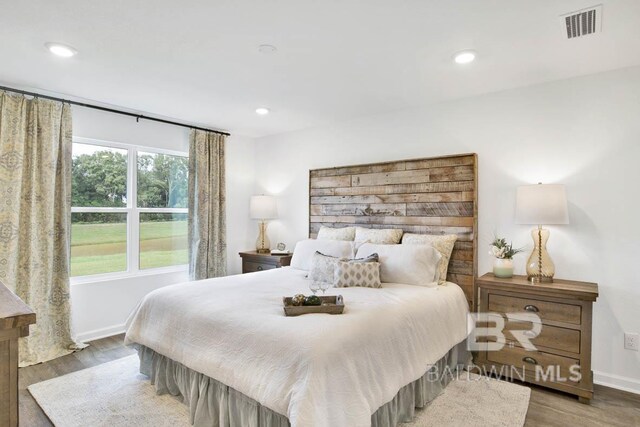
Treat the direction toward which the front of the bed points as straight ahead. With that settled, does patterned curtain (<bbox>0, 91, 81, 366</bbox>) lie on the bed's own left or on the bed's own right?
on the bed's own right

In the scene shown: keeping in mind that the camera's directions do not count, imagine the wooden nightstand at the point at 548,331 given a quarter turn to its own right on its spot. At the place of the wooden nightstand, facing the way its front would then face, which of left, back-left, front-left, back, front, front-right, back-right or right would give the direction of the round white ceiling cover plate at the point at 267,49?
left

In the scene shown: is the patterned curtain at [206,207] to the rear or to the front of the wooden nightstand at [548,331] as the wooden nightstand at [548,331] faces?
to the front

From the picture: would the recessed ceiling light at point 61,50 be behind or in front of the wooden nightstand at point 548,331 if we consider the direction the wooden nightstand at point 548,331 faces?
in front

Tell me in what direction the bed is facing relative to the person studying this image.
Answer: facing the viewer and to the left of the viewer

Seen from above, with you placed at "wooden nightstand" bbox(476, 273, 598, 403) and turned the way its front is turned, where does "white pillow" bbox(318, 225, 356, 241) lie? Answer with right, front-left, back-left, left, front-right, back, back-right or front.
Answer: front-right

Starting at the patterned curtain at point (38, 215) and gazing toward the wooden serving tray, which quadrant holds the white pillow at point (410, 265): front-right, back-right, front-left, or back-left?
front-left

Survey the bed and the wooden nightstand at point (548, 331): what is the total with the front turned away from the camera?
0

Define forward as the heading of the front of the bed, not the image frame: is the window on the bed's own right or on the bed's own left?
on the bed's own right

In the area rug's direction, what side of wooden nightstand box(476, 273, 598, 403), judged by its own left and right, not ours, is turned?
front

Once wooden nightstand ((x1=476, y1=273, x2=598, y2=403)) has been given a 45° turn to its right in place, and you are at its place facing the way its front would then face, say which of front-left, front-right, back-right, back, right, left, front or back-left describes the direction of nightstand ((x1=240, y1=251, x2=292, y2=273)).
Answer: front
